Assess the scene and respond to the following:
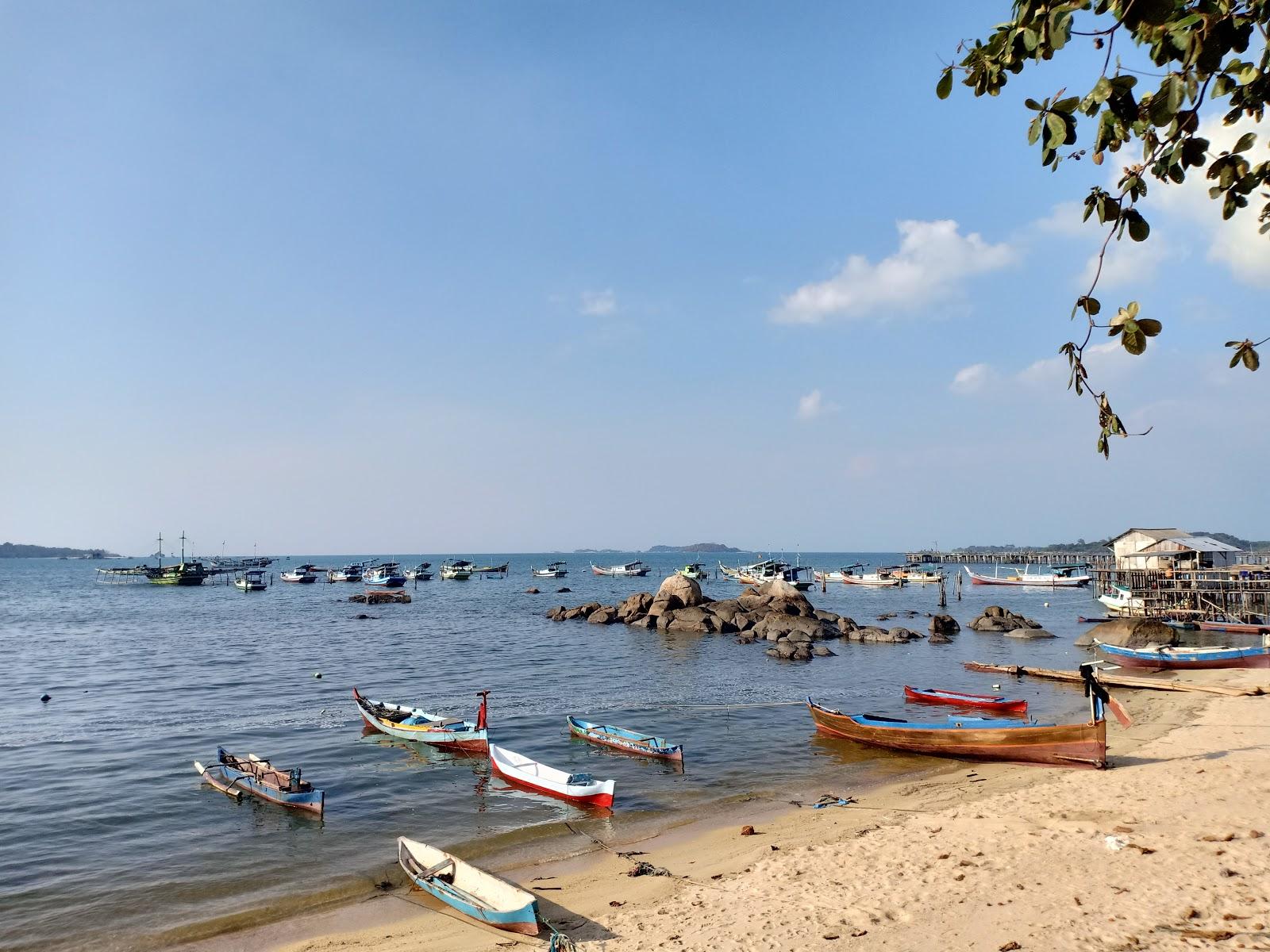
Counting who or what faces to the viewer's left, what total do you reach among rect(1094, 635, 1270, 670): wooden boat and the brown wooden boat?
2

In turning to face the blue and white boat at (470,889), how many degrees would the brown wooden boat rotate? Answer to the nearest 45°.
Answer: approximately 45° to its left

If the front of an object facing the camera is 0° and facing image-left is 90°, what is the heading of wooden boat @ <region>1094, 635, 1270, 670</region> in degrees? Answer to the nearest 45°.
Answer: approximately 90°

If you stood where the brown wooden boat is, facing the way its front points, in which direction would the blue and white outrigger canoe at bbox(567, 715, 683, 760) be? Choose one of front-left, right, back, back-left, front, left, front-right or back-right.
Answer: front

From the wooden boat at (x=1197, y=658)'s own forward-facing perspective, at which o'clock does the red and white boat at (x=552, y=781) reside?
The red and white boat is roughly at 10 o'clock from the wooden boat.

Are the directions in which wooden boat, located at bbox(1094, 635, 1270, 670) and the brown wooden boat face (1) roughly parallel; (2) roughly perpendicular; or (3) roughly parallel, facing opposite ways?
roughly parallel

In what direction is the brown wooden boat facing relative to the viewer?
to the viewer's left
